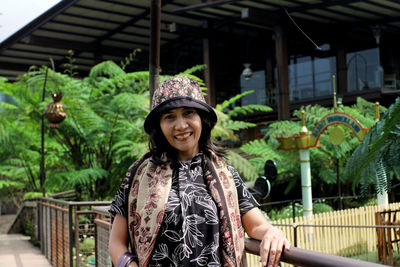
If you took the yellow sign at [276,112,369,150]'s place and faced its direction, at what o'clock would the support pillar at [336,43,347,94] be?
The support pillar is roughly at 6 o'clock from the yellow sign.

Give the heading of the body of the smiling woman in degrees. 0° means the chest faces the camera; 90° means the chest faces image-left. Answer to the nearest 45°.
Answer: approximately 0°

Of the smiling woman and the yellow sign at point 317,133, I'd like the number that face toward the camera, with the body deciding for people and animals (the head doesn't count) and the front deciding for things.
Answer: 2

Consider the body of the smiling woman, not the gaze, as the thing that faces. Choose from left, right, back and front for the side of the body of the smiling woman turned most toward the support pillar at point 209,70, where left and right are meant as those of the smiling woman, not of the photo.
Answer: back

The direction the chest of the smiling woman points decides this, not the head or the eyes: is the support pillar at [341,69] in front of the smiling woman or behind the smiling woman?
behind

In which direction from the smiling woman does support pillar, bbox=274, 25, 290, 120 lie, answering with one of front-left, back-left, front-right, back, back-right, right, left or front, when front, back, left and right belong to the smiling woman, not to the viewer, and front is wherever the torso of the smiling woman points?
back
